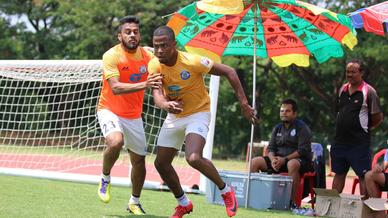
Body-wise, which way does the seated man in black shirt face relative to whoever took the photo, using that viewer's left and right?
facing the viewer and to the left of the viewer
